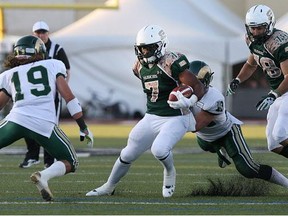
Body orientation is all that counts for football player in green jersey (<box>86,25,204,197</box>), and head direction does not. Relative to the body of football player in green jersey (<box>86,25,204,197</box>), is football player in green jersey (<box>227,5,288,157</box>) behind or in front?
behind

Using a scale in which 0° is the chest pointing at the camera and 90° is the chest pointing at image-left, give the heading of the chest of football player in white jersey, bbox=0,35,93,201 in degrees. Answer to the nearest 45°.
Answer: approximately 180°

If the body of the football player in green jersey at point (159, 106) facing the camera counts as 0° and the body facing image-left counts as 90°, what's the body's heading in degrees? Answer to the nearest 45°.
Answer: approximately 45°

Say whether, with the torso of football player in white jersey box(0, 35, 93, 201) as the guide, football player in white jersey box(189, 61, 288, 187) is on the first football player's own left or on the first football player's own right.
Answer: on the first football player's own right

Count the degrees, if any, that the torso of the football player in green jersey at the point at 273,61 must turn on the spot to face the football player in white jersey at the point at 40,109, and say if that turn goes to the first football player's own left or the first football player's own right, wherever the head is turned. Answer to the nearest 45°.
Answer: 0° — they already face them

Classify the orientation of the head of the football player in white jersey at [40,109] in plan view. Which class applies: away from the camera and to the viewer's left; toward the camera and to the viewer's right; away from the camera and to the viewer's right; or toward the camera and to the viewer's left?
away from the camera and to the viewer's right
